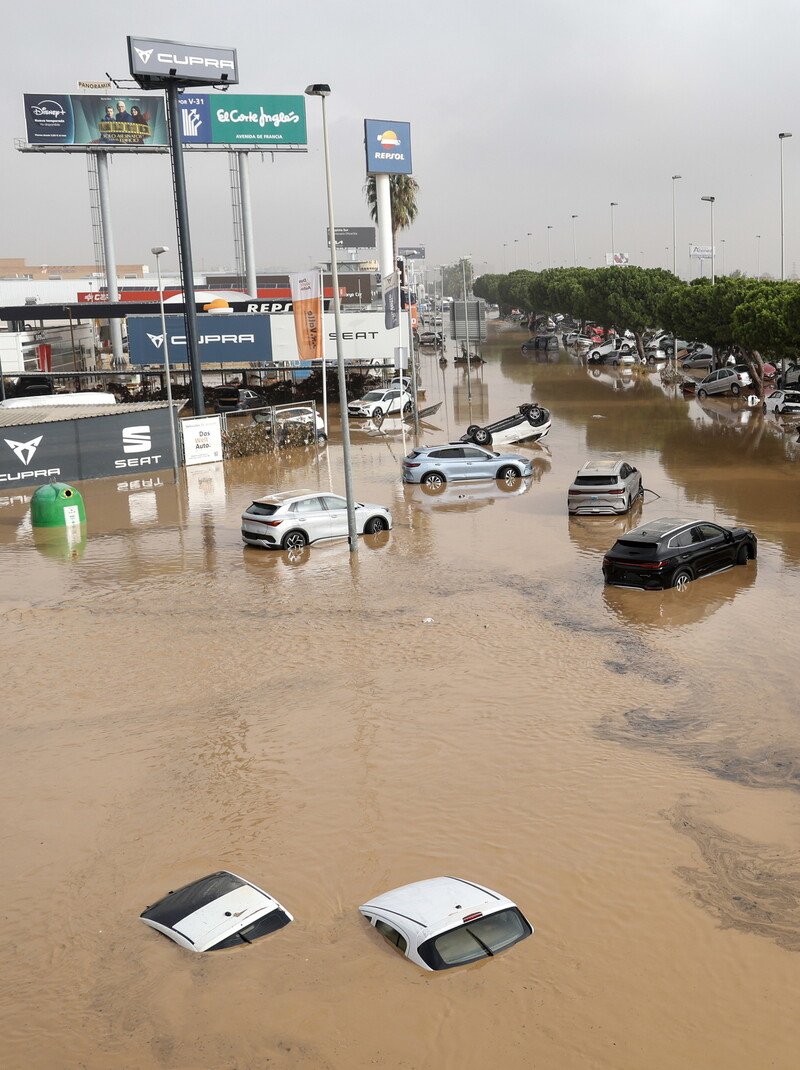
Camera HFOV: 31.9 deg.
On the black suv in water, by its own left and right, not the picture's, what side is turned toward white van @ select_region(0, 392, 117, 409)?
left

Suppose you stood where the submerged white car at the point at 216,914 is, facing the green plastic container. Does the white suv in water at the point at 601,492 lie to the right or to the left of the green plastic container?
right

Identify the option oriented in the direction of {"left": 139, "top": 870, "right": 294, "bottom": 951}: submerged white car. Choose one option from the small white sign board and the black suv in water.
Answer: the small white sign board

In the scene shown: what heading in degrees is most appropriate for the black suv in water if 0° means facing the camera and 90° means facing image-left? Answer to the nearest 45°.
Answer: approximately 225°

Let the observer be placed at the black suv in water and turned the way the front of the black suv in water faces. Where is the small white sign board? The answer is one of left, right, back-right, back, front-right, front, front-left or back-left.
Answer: left

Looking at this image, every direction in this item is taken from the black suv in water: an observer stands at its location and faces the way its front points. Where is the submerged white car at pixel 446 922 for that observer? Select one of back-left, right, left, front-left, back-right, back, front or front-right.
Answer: back-right

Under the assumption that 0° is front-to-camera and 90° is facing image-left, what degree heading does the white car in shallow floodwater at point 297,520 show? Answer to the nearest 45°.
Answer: approximately 225°
